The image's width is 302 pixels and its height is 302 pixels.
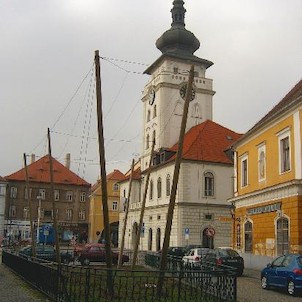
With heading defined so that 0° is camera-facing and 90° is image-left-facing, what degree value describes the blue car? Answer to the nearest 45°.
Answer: approximately 135°

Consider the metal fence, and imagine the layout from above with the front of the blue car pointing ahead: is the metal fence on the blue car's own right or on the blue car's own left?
on the blue car's own left

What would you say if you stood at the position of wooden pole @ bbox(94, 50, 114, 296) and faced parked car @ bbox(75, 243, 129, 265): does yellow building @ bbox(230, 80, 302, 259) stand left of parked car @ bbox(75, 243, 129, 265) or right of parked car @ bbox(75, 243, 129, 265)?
right

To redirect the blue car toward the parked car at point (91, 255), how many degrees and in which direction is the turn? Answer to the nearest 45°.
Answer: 0° — it already faces it

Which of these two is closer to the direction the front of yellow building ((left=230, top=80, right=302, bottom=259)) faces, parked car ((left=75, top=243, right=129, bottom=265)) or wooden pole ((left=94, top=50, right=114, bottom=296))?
the wooden pole

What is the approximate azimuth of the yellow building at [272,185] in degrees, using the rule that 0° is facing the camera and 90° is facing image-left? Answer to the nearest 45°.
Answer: approximately 45°

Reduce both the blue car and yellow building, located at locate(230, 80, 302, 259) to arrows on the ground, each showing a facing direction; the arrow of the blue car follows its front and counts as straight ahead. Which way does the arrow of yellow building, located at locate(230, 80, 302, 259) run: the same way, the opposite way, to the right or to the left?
to the left

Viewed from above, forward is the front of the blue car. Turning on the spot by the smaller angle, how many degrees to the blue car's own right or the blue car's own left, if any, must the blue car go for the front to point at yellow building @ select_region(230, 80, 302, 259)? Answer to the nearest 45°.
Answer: approximately 45° to the blue car's own right

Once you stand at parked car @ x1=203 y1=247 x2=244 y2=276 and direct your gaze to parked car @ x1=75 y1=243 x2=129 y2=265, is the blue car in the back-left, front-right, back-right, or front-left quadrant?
back-left

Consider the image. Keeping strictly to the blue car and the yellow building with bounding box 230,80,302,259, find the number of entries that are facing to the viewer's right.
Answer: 0
